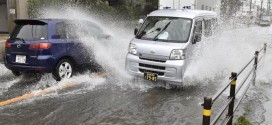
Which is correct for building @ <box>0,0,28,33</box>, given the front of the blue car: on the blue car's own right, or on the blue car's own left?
on the blue car's own left

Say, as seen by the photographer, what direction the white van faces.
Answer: facing the viewer and to the left of the viewer

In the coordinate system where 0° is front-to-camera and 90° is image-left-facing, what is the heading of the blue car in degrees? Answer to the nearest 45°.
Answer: approximately 225°

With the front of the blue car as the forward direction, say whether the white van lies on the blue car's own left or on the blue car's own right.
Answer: on the blue car's own right

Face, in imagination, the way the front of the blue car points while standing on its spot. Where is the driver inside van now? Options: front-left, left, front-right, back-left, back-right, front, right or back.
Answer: front-right

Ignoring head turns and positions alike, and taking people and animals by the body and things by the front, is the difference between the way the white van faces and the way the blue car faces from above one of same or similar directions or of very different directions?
very different directions
